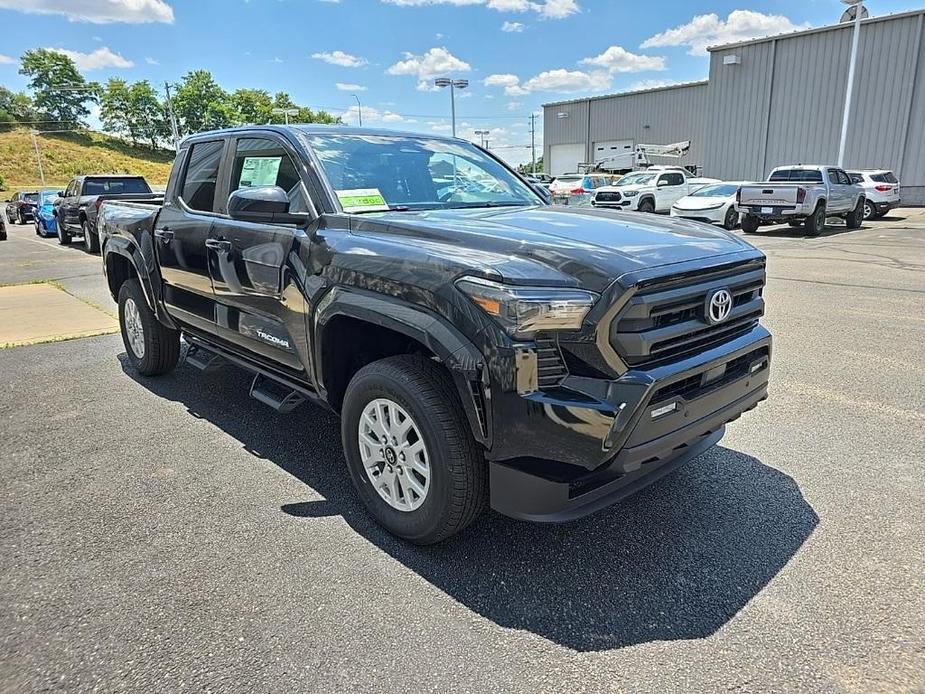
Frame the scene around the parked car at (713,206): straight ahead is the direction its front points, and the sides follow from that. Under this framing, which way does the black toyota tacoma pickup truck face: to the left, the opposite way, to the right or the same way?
to the left

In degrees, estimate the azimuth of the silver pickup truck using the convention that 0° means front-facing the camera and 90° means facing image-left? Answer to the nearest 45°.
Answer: approximately 225°

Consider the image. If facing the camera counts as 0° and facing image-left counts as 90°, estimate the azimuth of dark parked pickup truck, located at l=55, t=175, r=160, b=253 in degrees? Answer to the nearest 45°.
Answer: approximately 135°

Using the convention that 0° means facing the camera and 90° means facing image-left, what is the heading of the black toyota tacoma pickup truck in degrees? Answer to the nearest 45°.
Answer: approximately 315°

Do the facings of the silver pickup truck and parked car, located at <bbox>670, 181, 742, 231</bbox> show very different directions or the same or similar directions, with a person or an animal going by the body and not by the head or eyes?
very different directions

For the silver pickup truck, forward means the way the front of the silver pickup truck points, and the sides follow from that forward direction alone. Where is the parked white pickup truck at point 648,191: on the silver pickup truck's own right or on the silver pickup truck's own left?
on the silver pickup truck's own left

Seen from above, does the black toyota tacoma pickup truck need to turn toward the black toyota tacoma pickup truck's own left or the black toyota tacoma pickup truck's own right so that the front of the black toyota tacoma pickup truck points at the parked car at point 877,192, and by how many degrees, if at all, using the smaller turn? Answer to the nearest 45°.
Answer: approximately 90° to the black toyota tacoma pickup truck's own left

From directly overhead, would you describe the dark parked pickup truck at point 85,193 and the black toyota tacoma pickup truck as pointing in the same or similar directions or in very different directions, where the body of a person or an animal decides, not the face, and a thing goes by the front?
very different directions

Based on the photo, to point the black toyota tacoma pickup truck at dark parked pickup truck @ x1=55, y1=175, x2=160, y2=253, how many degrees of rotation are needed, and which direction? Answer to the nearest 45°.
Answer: approximately 180°

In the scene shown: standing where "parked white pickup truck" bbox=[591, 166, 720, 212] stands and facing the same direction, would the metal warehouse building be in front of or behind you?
behind

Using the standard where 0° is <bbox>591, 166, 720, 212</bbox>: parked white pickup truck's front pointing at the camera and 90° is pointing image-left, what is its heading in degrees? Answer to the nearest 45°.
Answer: approximately 45°
